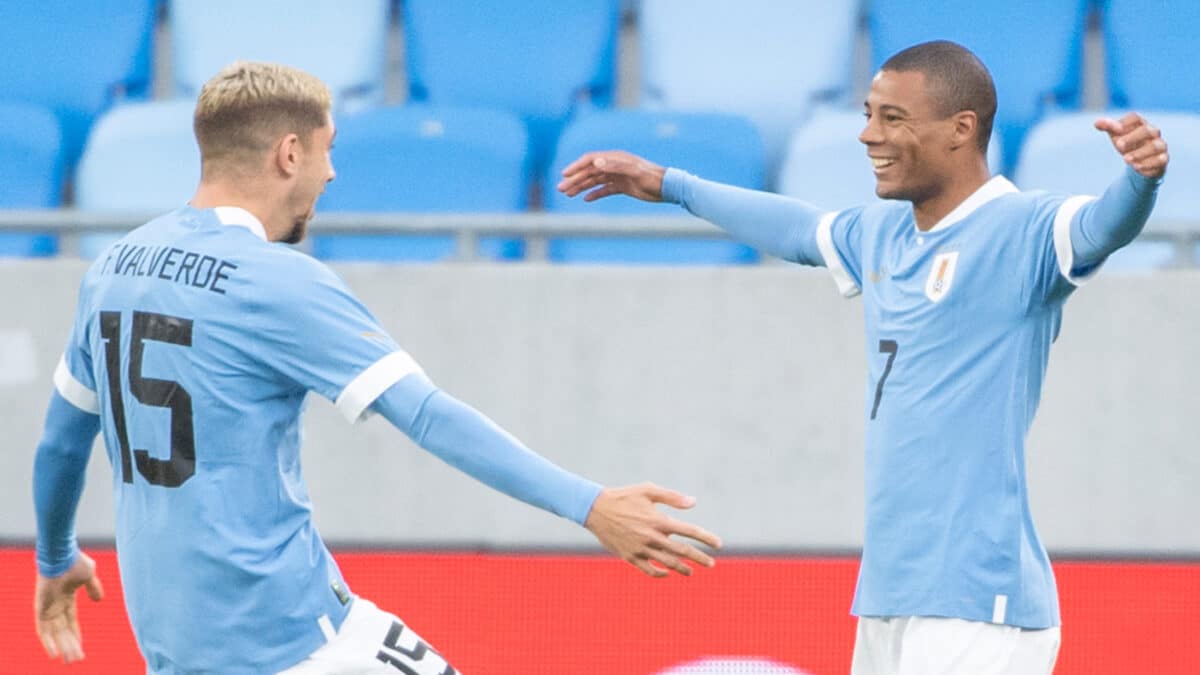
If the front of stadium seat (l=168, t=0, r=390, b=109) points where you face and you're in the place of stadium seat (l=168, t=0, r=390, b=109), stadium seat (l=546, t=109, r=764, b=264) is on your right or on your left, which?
on your left

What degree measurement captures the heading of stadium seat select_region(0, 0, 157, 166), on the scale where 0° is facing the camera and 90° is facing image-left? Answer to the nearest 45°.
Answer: approximately 0°

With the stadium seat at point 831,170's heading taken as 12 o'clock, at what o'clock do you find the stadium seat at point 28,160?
the stadium seat at point 28,160 is roughly at 3 o'clock from the stadium seat at point 831,170.

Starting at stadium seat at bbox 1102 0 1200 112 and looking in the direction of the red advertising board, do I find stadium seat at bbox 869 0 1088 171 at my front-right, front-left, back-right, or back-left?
front-right

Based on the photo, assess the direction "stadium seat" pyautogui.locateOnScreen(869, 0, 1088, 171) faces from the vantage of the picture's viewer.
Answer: facing the viewer

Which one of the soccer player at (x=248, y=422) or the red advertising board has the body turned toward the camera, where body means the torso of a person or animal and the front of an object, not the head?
the red advertising board

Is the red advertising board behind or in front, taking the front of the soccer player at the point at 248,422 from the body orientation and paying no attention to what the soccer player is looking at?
in front

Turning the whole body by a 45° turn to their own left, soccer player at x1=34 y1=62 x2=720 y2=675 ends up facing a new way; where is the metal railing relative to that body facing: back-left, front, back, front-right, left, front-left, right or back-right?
front

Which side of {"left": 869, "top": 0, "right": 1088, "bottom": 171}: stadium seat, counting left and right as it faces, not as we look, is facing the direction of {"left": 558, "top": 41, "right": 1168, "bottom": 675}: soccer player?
front

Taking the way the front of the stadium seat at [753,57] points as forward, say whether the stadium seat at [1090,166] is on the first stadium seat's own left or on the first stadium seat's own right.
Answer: on the first stadium seat's own left

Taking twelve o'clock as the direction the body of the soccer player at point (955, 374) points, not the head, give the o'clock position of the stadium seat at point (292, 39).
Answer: The stadium seat is roughly at 3 o'clock from the soccer player.

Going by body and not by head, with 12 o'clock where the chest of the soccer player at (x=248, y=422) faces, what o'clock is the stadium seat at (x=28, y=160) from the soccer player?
The stadium seat is roughly at 10 o'clock from the soccer player.

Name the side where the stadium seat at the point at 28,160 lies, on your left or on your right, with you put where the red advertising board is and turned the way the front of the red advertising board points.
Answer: on your right

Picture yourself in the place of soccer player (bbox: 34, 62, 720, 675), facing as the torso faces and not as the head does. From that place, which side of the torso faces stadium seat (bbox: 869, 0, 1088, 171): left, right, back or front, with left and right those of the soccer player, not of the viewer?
front

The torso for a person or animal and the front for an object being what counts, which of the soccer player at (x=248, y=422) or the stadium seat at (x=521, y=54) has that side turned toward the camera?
the stadium seat

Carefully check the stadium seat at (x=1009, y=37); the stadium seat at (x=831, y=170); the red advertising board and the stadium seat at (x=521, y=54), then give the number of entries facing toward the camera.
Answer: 4

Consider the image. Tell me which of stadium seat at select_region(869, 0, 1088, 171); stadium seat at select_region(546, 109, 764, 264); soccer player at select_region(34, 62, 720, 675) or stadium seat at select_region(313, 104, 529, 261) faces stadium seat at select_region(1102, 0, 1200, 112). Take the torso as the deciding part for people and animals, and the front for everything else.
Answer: the soccer player

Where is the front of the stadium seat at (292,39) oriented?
toward the camera
